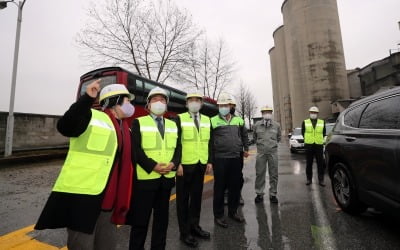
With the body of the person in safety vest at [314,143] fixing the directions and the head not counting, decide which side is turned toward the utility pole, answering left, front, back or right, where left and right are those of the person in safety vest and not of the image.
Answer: right

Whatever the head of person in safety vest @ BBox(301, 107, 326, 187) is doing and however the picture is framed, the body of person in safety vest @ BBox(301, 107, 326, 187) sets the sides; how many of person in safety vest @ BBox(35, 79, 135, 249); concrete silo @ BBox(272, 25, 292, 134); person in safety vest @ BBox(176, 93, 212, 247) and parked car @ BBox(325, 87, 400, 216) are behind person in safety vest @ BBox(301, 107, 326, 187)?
1

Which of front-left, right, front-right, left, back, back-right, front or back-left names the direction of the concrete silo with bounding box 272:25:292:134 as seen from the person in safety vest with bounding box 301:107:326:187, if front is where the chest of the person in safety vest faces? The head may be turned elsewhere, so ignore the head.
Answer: back

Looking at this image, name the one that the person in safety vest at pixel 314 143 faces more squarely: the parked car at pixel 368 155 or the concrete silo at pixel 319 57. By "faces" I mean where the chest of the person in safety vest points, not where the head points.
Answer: the parked car

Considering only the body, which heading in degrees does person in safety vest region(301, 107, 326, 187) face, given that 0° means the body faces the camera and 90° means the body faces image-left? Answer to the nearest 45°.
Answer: approximately 0°
